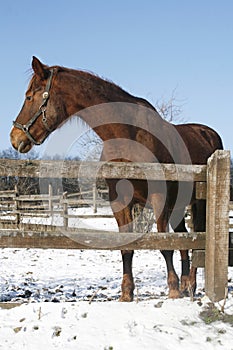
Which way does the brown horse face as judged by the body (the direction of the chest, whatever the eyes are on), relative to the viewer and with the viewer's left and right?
facing the viewer and to the left of the viewer
